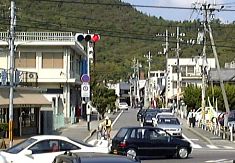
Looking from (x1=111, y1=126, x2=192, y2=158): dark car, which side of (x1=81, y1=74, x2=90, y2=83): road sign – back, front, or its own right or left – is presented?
front

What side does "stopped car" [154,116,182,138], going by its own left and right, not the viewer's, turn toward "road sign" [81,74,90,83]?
right

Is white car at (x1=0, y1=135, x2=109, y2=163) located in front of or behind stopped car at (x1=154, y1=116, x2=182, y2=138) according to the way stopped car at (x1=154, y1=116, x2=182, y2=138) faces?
in front

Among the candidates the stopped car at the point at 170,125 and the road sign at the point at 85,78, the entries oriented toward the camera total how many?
2

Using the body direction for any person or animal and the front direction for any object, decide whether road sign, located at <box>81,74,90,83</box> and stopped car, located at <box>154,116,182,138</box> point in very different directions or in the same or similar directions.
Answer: same or similar directions

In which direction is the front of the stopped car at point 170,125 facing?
toward the camera

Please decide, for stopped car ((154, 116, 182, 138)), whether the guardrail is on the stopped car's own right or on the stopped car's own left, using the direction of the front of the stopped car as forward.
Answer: on the stopped car's own left

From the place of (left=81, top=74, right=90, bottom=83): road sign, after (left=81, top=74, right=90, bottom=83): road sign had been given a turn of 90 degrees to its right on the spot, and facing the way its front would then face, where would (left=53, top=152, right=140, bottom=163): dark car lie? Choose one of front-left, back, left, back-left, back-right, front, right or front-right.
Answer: left

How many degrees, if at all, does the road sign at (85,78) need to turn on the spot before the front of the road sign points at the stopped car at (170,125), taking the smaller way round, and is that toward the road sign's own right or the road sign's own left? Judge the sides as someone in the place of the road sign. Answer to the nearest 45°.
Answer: approximately 90° to the road sign's own left

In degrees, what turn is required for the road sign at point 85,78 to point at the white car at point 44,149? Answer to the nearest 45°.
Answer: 0° — it already faces it

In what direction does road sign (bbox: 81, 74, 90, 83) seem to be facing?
toward the camera

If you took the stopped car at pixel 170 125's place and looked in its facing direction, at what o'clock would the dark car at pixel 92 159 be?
The dark car is roughly at 12 o'clock from the stopped car.

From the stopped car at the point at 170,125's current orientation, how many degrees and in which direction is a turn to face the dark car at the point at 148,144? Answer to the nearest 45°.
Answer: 0° — it already faces it
